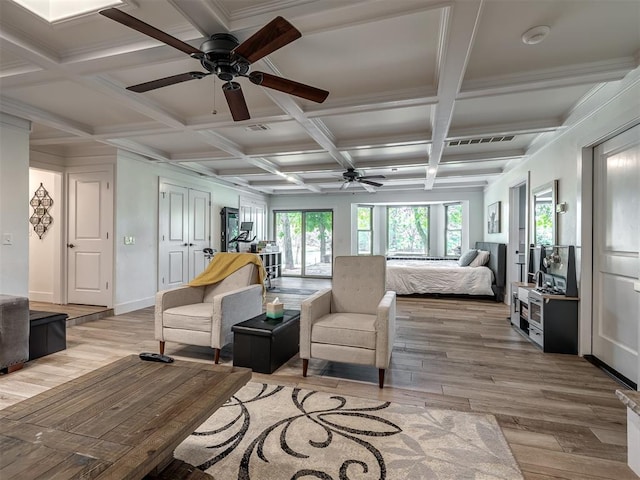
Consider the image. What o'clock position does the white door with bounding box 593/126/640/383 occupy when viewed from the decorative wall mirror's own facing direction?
The white door is roughly at 10 o'clock from the decorative wall mirror.

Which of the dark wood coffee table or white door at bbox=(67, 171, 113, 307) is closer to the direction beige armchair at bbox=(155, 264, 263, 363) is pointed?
the dark wood coffee table

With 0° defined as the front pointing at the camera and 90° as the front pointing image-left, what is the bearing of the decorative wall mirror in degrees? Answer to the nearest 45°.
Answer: approximately 45°

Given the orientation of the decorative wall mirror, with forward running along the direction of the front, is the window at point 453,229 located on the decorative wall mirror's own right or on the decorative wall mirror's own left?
on the decorative wall mirror's own right

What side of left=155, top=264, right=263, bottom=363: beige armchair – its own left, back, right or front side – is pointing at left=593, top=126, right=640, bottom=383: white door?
left

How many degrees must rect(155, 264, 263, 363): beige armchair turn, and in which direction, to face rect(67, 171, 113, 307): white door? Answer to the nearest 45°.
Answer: approximately 90° to its right
